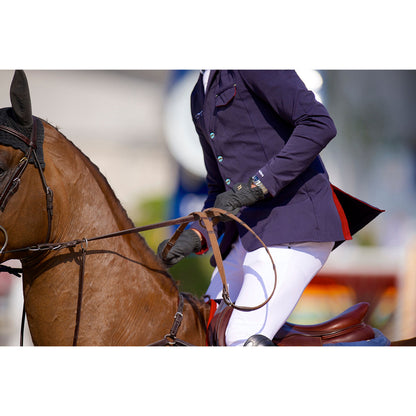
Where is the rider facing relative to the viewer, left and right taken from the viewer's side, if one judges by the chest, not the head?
facing the viewer and to the left of the viewer

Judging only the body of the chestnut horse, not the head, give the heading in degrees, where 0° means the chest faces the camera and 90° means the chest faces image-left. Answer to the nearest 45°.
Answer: approximately 90°
